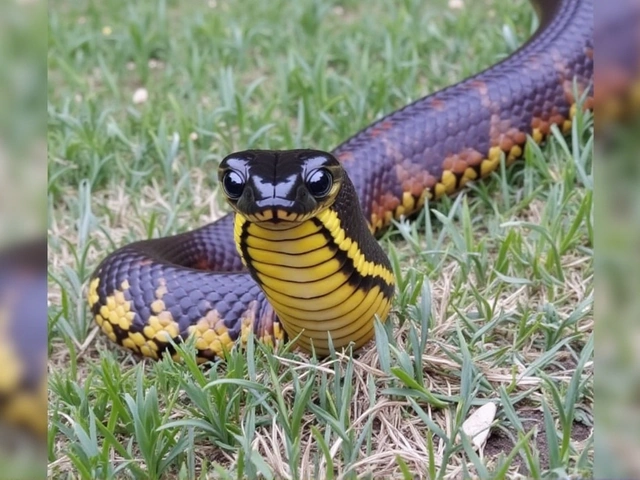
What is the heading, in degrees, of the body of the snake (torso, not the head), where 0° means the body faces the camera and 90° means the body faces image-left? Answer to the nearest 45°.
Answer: approximately 0°

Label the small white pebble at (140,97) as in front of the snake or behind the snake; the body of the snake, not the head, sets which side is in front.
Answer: behind
